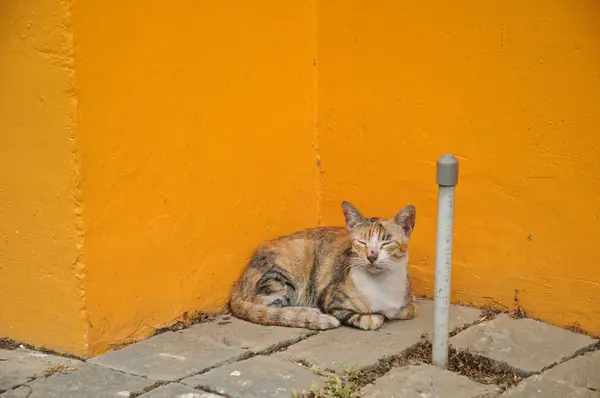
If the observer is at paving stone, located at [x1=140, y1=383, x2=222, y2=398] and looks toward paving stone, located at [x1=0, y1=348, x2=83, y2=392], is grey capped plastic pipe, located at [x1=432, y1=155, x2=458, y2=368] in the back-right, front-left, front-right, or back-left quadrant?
back-right

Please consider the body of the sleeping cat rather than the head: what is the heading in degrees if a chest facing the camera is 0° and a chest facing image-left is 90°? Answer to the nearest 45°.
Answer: approximately 315°

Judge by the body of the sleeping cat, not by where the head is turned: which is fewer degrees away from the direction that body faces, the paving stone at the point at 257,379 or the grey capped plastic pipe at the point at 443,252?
the grey capped plastic pipe

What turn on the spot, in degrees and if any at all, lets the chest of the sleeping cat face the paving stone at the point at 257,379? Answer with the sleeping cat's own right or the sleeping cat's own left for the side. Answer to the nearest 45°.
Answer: approximately 90° to the sleeping cat's own right

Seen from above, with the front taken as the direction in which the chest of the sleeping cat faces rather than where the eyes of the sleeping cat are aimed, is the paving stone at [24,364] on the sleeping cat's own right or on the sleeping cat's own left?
on the sleeping cat's own right

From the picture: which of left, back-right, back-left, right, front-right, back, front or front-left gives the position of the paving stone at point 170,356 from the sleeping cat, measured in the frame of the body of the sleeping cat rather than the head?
right

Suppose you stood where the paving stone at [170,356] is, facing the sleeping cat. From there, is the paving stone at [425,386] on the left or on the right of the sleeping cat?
right

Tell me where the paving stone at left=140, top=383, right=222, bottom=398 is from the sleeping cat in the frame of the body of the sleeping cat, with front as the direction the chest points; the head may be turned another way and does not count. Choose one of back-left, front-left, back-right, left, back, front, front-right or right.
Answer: right

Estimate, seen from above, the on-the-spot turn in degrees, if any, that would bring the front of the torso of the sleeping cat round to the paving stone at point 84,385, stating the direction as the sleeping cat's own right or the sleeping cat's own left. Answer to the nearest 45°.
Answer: approximately 90° to the sleeping cat's own right
